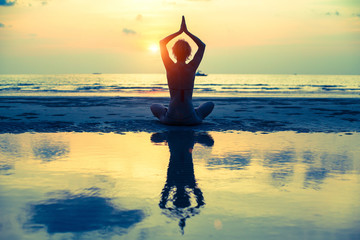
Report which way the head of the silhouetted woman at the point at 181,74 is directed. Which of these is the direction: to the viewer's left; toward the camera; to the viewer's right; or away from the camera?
away from the camera

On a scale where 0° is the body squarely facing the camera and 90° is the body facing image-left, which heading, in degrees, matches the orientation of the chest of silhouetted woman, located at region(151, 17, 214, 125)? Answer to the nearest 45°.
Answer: approximately 180°
